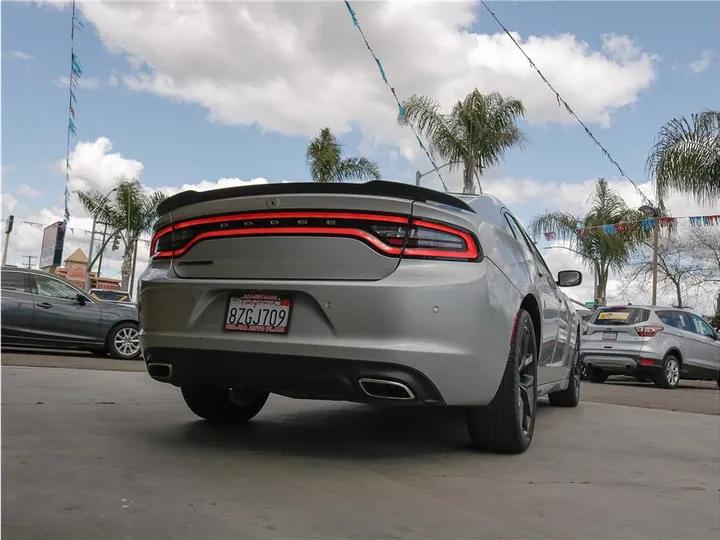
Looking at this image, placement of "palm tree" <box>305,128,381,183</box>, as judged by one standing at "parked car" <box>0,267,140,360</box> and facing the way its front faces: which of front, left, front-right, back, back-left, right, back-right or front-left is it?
front-left

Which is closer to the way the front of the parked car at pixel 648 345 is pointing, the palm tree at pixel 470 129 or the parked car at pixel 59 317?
the palm tree

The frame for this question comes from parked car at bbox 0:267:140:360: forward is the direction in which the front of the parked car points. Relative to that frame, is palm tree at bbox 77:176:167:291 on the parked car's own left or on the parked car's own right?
on the parked car's own left

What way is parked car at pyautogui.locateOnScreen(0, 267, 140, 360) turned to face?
to the viewer's right

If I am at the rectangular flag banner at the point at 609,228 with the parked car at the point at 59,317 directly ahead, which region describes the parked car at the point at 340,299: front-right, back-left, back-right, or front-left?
front-left

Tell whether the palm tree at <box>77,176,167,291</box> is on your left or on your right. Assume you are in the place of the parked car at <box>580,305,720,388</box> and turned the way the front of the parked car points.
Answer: on your left

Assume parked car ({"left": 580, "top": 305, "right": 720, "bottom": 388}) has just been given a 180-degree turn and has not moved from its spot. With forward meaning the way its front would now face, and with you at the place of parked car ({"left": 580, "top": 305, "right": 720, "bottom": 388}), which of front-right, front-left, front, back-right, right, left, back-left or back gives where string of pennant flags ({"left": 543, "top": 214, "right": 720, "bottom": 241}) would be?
back-right

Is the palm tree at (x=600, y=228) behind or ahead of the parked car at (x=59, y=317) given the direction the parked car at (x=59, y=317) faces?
ahead

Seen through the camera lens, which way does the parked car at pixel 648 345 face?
facing away from the viewer and to the right of the viewer

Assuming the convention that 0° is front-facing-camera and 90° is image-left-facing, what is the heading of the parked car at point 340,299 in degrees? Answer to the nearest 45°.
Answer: approximately 225°

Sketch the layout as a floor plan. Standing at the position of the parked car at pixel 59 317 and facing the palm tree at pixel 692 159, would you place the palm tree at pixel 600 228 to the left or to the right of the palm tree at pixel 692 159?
left

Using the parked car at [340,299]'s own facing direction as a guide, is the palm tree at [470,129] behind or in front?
in front

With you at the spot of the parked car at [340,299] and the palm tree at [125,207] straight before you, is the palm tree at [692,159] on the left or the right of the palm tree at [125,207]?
right
